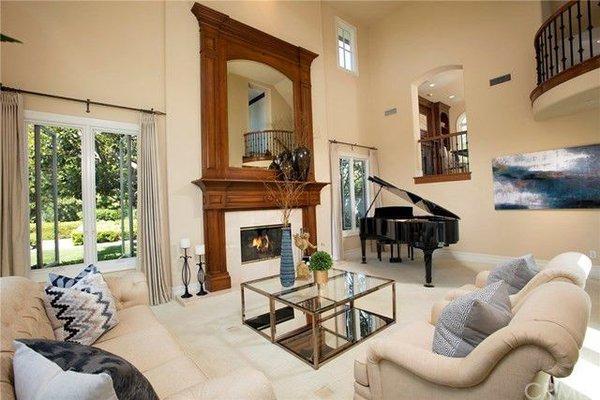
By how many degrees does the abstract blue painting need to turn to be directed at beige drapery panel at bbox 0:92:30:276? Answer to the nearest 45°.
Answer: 0° — it already faces it

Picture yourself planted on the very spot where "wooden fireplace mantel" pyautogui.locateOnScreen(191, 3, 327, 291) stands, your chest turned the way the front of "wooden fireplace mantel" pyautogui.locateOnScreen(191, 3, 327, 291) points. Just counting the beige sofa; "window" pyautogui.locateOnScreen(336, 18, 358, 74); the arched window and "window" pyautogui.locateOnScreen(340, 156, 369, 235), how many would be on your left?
3

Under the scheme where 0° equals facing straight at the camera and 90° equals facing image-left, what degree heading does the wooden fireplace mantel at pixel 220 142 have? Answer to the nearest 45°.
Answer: approximately 315°

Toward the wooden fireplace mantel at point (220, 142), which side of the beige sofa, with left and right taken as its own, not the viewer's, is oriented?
left

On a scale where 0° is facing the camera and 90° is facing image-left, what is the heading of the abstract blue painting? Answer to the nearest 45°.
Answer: approximately 45°

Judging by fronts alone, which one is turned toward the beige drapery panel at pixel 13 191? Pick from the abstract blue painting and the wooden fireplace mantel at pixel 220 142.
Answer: the abstract blue painting

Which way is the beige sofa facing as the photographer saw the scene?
facing to the right of the viewer

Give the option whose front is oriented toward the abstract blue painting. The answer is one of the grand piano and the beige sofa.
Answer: the beige sofa

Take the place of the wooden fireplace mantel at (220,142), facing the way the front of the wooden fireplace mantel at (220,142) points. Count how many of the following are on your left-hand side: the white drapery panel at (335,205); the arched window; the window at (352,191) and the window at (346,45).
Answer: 4

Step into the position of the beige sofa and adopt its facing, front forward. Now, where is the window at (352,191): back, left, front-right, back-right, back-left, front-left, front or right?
front-left

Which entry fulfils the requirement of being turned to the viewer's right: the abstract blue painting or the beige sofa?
the beige sofa

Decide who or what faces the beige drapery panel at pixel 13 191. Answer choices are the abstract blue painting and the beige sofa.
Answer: the abstract blue painting
